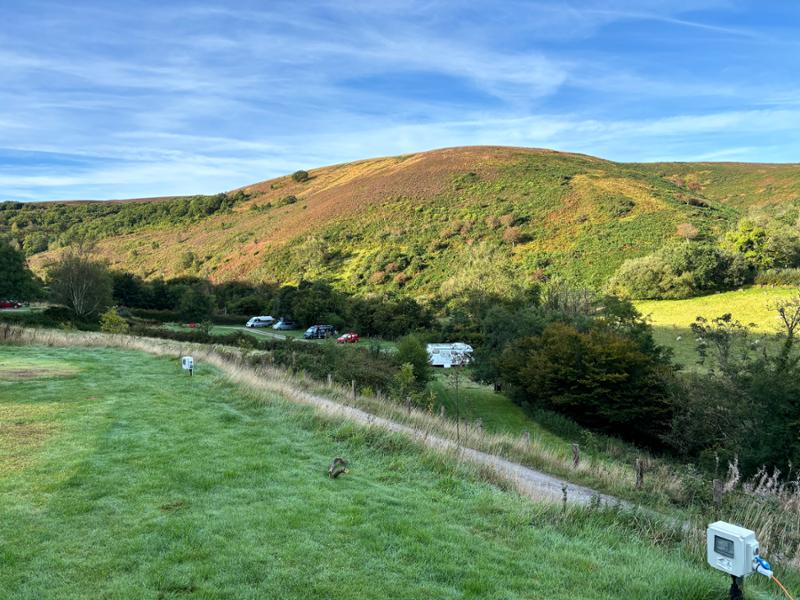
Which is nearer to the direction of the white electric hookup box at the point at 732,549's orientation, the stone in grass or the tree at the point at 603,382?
the stone in grass

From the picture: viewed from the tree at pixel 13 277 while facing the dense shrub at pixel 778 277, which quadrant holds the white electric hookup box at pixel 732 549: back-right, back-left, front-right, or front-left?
front-right

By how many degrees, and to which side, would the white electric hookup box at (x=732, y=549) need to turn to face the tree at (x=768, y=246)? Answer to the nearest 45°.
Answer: approximately 135° to its right

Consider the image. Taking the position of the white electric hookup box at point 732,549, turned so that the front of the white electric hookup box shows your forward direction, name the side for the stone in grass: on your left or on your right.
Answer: on your right

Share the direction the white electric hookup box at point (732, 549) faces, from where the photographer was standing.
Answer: facing the viewer and to the left of the viewer

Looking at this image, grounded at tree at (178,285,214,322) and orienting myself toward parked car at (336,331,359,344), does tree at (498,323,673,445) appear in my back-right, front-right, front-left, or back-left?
front-right

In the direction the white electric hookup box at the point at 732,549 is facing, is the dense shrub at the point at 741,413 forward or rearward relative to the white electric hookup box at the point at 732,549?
rearward

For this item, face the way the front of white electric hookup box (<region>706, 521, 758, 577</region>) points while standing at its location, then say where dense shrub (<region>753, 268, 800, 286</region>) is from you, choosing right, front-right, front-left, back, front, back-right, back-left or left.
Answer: back-right
